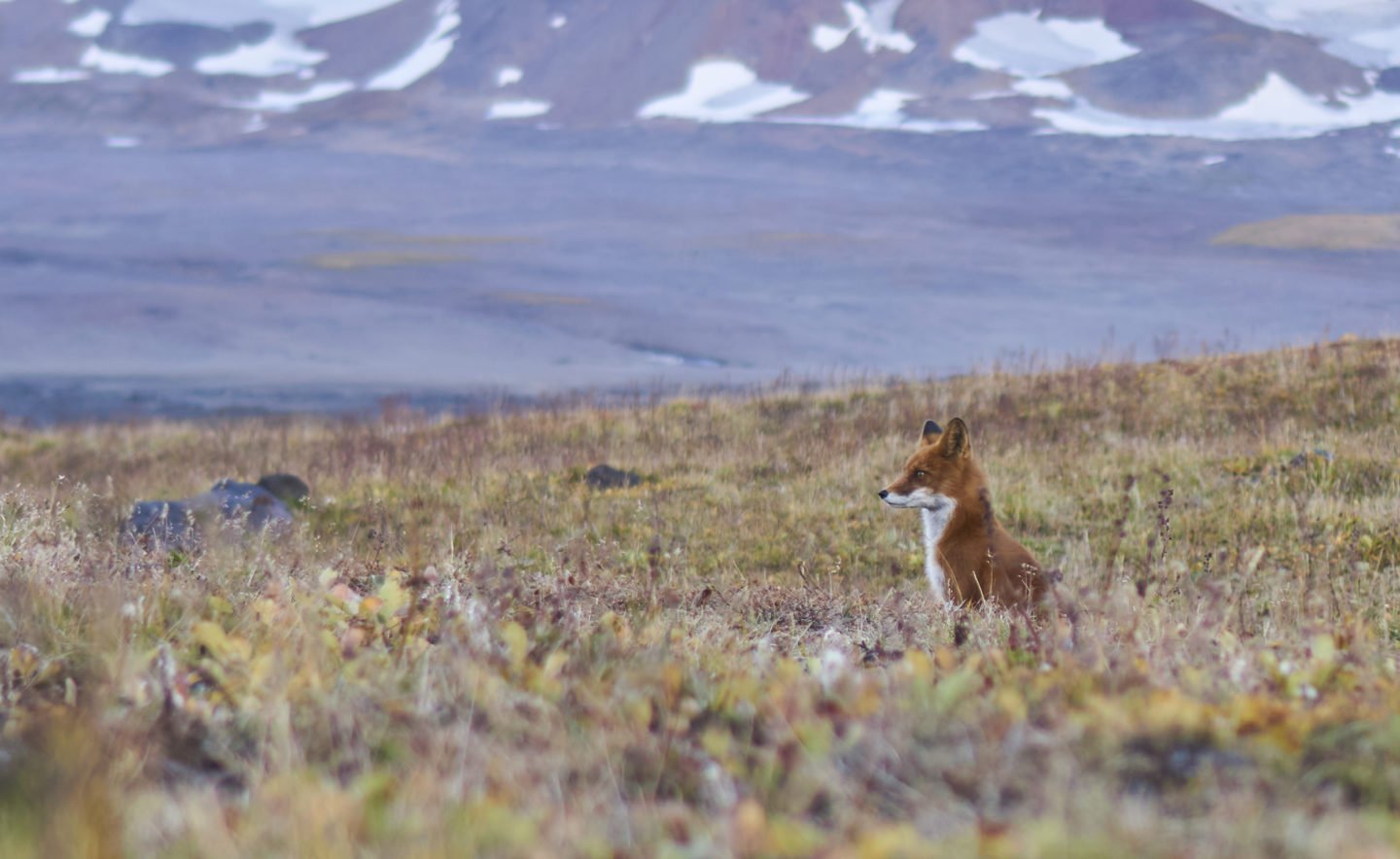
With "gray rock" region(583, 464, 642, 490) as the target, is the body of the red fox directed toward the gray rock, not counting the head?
no

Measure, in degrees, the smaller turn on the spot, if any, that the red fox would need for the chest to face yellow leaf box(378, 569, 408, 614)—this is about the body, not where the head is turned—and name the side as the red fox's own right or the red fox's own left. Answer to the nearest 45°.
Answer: approximately 45° to the red fox's own left

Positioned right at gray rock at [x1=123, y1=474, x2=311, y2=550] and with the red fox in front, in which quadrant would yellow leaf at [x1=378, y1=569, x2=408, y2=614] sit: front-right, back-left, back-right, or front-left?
front-right

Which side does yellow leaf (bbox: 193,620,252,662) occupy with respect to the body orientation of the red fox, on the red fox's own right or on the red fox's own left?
on the red fox's own left

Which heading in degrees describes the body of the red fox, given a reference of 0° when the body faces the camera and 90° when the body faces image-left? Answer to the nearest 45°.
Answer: approximately 90°

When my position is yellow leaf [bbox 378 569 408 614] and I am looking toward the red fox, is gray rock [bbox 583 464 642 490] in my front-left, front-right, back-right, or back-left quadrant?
front-left
